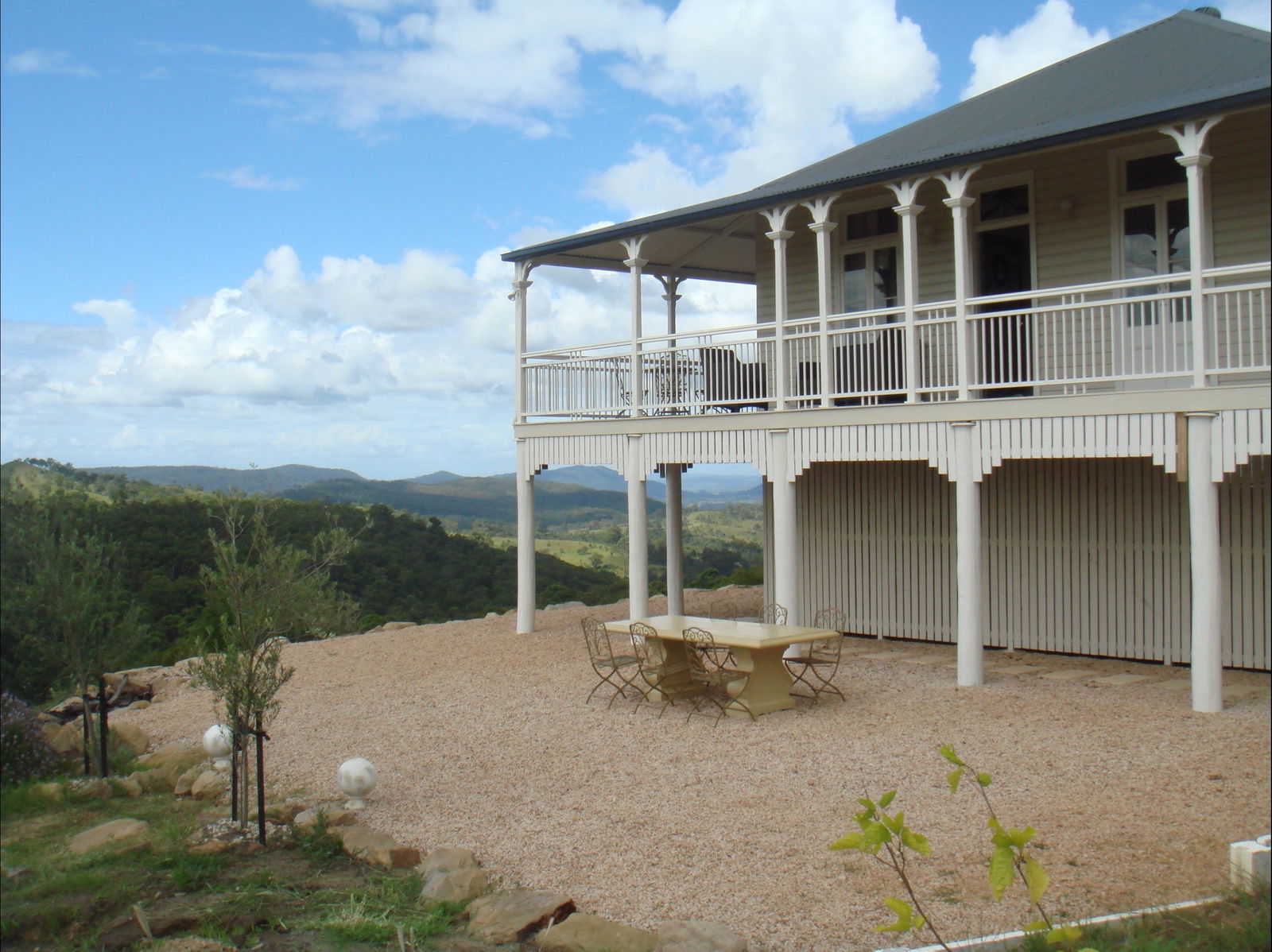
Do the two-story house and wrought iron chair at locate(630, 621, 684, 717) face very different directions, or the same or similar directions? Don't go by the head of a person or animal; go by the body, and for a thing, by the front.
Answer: very different directions

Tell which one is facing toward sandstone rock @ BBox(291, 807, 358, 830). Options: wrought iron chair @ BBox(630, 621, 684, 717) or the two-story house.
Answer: the two-story house

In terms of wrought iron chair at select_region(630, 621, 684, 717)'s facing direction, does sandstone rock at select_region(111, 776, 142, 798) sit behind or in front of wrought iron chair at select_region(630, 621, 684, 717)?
behind

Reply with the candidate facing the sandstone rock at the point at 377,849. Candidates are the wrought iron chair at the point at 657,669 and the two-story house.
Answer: the two-story house

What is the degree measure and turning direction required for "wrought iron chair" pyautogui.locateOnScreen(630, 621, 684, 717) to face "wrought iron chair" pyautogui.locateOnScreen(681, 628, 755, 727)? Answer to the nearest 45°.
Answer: approximately 45° to its right

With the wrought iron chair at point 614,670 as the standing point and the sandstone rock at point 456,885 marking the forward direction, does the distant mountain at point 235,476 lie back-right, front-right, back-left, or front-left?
back-right

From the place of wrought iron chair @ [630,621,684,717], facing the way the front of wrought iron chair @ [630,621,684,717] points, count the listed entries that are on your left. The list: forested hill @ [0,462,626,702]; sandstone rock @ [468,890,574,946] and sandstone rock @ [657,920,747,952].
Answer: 1

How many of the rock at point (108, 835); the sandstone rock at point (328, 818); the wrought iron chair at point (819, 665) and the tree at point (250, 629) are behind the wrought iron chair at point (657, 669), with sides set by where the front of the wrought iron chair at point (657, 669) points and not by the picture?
3

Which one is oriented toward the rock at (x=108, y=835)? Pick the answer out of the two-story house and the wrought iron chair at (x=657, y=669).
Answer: the two-story house

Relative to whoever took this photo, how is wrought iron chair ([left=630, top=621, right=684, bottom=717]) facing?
facing away from the viewer and to the right of the viewer

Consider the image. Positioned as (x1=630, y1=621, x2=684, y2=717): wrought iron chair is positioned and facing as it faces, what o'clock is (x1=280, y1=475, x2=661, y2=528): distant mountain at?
The distant mountain is roughly at 10 o'clock from the wrought iron chair.

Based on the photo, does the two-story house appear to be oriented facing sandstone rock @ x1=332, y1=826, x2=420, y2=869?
yes

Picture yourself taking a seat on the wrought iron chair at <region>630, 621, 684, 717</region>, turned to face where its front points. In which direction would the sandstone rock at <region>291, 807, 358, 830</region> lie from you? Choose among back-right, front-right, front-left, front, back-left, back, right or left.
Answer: back

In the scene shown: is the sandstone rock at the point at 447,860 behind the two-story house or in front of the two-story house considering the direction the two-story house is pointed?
in front

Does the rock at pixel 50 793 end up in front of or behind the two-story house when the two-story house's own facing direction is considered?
in front

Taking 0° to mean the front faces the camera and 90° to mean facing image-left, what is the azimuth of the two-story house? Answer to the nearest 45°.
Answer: approximately 45°

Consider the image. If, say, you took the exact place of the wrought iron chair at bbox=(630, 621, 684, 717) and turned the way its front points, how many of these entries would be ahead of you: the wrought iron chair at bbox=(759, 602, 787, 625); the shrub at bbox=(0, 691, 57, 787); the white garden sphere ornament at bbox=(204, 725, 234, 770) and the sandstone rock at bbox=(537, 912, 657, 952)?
1
